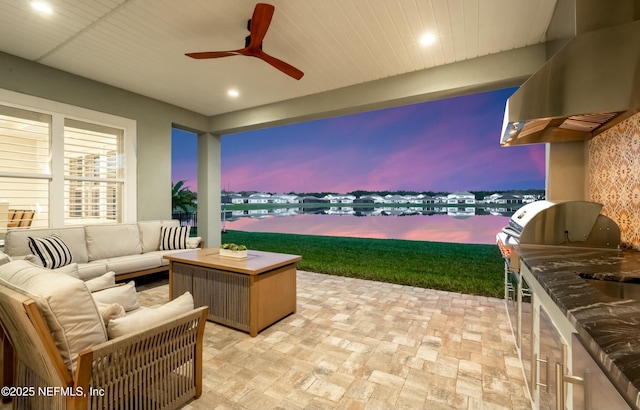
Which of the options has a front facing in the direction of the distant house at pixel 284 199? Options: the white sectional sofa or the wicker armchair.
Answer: the wicker armchair

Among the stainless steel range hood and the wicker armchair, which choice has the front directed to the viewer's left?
the stainless steel range hood

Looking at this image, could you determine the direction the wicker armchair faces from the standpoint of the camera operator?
facing away from the viewer and to the right of the viewer

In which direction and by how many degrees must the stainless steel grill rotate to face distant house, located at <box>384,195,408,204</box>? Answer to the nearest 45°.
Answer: approximately 45° to its right

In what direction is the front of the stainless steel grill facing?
to the viewer's left

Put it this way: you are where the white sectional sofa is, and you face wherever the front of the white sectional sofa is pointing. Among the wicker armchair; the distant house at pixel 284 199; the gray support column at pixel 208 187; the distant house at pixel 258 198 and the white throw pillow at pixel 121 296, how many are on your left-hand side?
3

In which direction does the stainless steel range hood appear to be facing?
to the viewer's left

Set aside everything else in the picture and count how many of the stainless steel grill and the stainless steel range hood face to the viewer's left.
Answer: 2

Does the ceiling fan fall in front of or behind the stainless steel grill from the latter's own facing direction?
in front

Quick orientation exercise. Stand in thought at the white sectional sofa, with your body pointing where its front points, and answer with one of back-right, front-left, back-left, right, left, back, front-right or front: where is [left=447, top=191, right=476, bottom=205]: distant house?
front-left

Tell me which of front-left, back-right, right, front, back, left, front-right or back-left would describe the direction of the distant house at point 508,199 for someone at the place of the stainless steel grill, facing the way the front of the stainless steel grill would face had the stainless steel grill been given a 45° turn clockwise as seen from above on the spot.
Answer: front-right

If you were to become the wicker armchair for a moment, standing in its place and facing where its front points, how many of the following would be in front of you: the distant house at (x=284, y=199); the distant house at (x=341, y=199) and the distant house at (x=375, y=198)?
3

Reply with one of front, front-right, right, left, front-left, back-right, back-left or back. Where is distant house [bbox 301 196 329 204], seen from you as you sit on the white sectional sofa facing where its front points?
left

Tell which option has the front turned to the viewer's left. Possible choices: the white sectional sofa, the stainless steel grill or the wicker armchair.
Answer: the stainless steel grill

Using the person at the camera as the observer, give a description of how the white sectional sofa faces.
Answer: facing the viewer and to the right of the viewer

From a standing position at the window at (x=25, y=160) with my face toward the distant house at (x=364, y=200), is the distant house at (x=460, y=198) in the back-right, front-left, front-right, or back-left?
front-right
